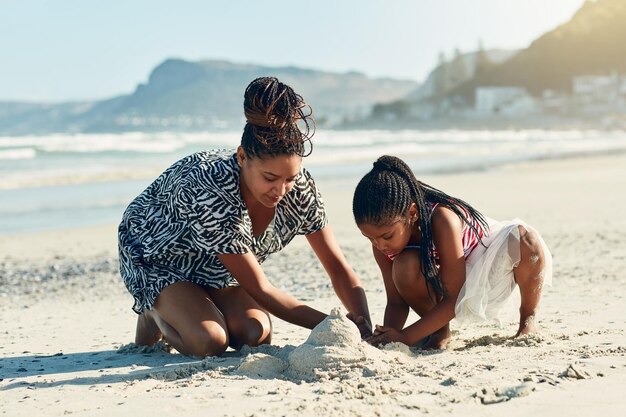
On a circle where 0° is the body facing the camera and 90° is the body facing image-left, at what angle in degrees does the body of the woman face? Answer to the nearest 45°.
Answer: approximately 315°

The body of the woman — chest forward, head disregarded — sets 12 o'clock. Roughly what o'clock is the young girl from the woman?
The young girl is roughly at 11 o'clock from the woman.

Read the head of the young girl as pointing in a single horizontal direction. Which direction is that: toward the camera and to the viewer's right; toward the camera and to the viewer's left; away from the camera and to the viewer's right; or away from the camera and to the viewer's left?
toward the camera and to the viewer's left

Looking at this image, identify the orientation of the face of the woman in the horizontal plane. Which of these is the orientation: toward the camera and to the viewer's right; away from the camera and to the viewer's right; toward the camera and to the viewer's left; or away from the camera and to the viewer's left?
toward the camera and to the viewer's right

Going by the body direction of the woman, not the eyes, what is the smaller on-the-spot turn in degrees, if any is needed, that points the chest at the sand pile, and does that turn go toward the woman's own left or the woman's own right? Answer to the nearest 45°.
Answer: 0° — they already face it

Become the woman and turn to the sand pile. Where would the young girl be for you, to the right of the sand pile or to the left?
left
